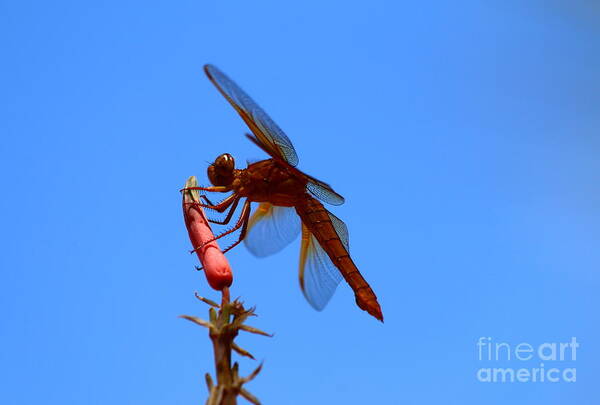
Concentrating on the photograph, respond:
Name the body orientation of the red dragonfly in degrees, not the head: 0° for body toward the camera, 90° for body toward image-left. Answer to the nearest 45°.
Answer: approximately 90°
